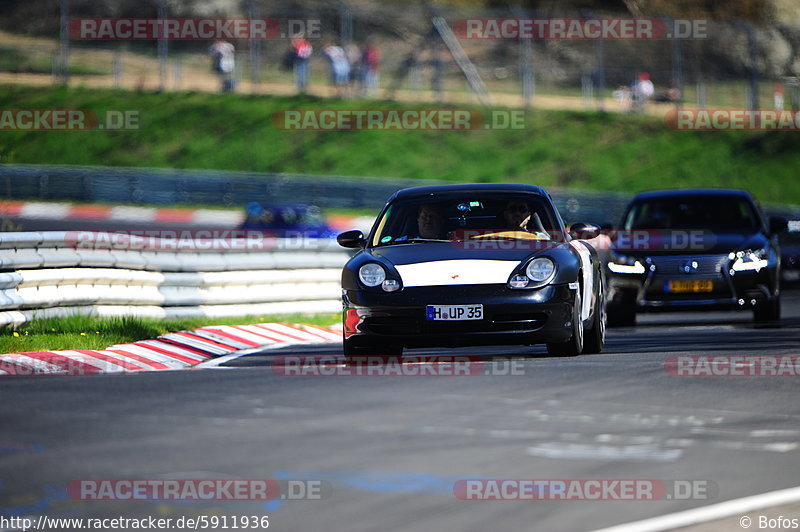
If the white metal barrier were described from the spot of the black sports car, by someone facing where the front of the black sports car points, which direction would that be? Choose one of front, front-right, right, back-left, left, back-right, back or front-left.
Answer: back-right

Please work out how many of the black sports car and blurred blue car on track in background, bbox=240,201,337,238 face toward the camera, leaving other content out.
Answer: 1

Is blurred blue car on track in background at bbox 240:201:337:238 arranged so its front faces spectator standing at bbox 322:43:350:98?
no

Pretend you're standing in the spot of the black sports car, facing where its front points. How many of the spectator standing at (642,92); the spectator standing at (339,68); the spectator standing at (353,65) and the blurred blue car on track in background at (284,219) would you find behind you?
4

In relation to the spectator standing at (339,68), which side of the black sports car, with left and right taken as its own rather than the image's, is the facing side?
back

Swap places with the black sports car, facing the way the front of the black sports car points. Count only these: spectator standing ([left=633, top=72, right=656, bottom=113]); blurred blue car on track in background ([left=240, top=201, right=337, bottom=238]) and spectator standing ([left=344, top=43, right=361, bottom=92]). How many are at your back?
3

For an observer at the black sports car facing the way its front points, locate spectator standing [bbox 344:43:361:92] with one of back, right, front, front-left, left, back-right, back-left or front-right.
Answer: back

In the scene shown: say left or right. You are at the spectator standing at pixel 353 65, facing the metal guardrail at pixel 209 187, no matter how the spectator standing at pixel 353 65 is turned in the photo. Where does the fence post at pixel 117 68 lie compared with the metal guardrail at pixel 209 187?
right

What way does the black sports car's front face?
toward the camera

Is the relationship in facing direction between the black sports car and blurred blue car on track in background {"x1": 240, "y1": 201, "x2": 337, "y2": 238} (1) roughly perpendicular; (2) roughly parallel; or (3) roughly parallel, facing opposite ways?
roughly perpendicular
